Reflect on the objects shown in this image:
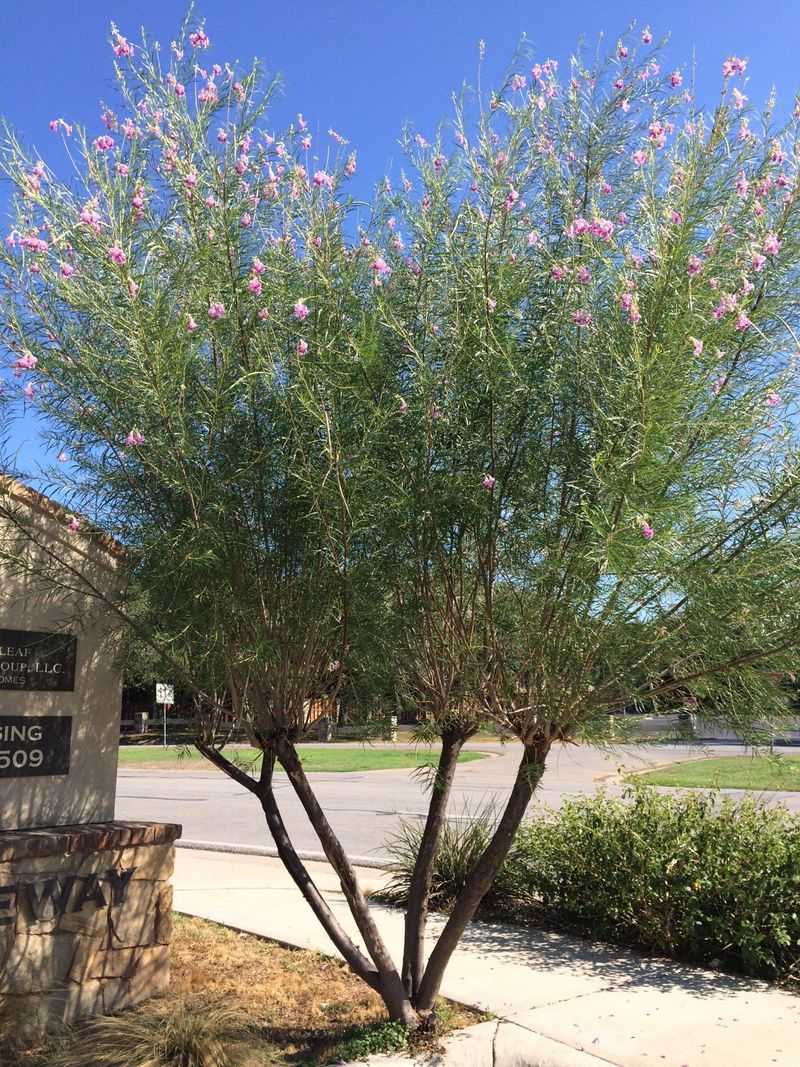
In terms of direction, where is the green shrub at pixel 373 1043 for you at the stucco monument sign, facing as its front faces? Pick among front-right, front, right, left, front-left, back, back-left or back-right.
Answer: front

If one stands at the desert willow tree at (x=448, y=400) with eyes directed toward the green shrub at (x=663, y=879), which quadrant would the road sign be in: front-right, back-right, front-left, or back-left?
front-left

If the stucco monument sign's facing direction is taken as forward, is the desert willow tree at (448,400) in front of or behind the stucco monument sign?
in front

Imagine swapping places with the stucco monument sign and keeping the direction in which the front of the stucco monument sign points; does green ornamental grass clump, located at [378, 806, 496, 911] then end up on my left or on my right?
on my left

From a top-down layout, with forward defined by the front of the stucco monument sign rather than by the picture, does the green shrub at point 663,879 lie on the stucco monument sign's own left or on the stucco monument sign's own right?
on the stucco monument sign's own left

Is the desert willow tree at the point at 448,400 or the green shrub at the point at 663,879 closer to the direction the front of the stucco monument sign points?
the desert willow tree

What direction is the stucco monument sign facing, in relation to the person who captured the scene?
facing the viewer and to the right of the viewer
